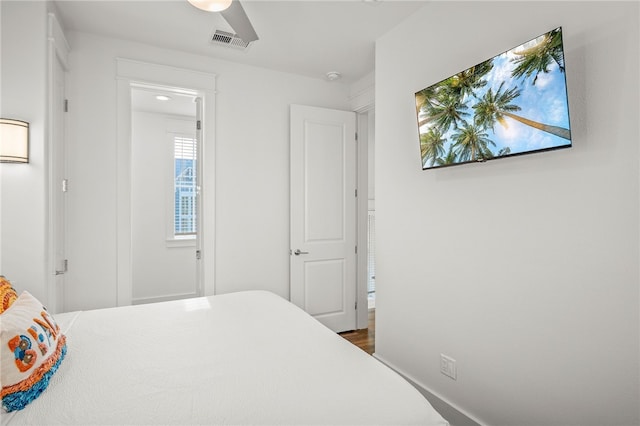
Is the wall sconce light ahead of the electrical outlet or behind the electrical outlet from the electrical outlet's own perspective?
ahead

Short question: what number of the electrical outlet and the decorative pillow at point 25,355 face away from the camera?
0

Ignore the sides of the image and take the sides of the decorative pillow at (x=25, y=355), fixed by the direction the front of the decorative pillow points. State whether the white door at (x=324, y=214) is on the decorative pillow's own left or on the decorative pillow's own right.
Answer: on the decorative pillow's own left

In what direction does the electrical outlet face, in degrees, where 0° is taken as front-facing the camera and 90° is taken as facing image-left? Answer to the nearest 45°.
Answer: approximately 45°

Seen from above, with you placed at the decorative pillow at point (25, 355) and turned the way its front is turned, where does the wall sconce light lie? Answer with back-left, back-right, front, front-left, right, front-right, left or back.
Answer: back-left

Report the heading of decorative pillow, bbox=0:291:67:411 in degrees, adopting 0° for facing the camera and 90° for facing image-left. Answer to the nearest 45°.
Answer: approximately 315°

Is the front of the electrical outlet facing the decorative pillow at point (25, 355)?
yes

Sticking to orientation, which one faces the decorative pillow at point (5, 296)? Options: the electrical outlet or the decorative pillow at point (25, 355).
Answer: the electrical outlet

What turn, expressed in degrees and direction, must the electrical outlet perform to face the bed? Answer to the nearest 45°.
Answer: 0° — it already faces it

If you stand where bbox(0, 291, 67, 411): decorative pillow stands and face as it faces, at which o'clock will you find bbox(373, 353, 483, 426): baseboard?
The baseboard is roughly at 11 o'clock from the decorative pillow.

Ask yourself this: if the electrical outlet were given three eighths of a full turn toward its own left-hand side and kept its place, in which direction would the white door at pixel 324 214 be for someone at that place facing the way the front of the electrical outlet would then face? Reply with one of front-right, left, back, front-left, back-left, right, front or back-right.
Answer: back-left
